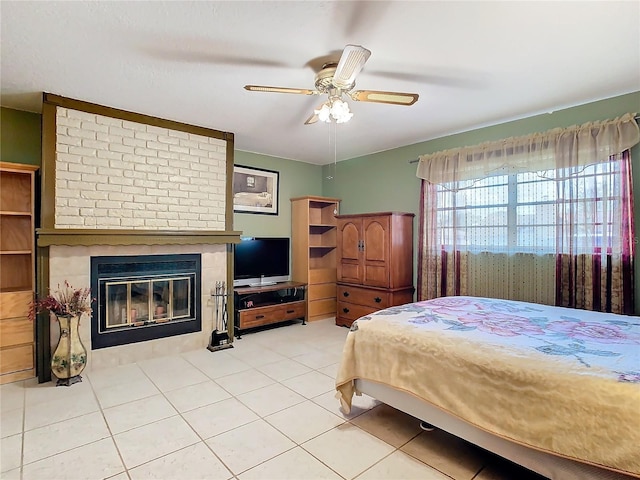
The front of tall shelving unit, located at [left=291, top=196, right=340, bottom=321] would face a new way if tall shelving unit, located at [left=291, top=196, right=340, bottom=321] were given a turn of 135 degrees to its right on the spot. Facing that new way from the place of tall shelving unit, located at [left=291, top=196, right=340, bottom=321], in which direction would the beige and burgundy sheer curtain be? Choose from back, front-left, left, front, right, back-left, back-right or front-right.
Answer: back-left

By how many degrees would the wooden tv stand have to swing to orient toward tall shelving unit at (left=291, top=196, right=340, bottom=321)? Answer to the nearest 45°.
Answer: approximately 90° to its left

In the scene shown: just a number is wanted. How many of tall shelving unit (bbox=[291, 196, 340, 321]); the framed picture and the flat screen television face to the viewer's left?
0

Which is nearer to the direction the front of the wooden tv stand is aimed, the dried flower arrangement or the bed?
the bed

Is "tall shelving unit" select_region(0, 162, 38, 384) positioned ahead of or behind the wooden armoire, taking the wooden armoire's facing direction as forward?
ahead

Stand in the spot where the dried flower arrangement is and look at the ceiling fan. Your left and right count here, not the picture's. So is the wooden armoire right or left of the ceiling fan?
left

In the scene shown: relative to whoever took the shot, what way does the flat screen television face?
facing the viewer and to the right of the viewer

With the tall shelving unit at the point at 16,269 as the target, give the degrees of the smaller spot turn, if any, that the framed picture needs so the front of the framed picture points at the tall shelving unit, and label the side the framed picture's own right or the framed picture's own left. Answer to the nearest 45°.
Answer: approximately 90° to the framed picture's own right

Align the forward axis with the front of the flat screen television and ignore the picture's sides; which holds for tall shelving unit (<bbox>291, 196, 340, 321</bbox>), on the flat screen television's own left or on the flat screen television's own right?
on the flat screen television's own left

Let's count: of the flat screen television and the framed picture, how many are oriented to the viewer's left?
0

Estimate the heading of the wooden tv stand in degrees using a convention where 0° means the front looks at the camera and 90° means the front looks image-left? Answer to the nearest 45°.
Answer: approximately 315°

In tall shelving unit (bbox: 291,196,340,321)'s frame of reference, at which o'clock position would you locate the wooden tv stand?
The wooden tv stand is roughly at 3 o'clock from the tall shelving unit.

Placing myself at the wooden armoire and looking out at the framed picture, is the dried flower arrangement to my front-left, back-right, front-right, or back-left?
front-left

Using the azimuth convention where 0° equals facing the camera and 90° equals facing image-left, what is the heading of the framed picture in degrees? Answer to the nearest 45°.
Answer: approximately 315°

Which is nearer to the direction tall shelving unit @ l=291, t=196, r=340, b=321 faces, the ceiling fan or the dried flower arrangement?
the ceiling fan
